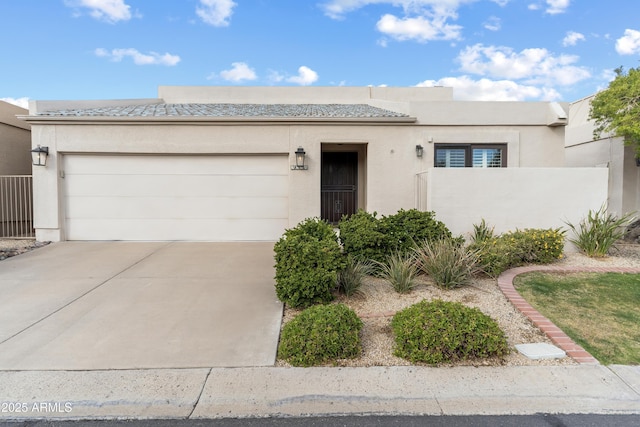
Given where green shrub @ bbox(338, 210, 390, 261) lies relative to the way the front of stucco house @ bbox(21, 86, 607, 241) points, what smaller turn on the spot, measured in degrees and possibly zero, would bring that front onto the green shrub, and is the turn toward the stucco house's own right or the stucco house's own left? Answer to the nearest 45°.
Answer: approximately 45° to the stucco house's own left

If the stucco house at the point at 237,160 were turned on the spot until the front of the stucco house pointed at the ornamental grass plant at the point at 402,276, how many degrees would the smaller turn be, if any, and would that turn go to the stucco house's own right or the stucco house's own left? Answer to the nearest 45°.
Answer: approximately 45° to the stucco house's own left

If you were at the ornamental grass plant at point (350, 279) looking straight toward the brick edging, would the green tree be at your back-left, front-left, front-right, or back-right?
front-left

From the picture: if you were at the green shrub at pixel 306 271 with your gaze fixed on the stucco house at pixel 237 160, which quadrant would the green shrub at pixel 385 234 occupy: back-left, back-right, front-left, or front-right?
front-right

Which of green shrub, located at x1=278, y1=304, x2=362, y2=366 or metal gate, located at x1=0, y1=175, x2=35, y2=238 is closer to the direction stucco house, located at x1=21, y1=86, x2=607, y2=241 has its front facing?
the green shrub

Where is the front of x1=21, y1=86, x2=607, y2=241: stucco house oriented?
toward the camera

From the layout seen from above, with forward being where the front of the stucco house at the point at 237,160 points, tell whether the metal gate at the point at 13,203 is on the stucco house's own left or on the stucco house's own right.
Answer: on the stucco house's own right

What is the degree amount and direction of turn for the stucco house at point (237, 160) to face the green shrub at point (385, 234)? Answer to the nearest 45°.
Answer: approximately 45° to its left

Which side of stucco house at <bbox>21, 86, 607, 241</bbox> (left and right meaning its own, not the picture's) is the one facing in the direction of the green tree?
left

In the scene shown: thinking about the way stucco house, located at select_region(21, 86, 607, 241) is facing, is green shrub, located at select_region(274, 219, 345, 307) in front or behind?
in front

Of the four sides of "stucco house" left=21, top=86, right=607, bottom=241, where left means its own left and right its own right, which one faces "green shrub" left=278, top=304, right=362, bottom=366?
front

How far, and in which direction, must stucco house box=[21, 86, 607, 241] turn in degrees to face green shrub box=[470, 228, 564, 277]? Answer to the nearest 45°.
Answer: approximately 45° to its left
